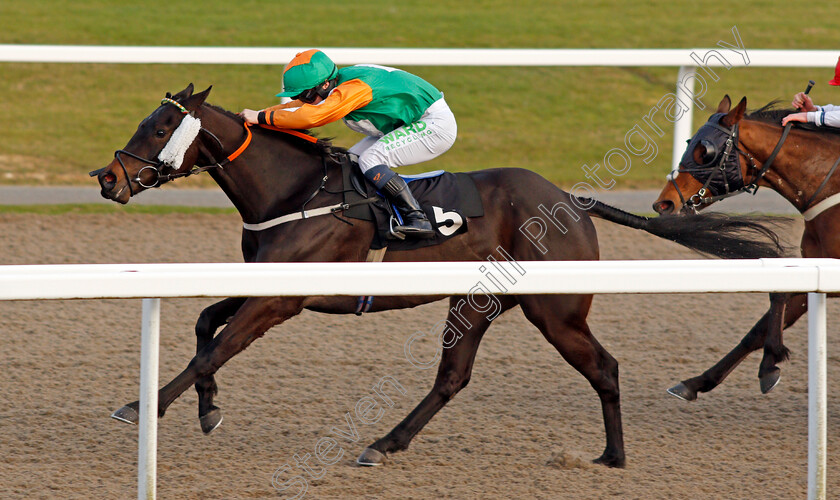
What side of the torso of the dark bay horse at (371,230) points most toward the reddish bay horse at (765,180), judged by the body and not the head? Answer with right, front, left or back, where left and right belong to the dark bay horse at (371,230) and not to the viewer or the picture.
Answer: back

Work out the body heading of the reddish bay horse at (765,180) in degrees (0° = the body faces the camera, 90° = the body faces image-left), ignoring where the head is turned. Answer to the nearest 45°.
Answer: approximately 90°

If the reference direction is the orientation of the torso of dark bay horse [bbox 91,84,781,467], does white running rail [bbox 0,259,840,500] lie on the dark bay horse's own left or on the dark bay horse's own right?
on the dark bay horse's own left

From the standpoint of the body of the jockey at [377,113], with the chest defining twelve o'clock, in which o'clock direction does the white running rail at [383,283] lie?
The white running rail is roughly at 9 o'clock from the jockey.

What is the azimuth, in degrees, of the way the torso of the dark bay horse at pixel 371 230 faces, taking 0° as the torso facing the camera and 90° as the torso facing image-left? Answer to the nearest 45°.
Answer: approximately 90°

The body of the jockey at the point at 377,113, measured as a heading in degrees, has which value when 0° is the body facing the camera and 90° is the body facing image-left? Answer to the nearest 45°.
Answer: approximately 90°
